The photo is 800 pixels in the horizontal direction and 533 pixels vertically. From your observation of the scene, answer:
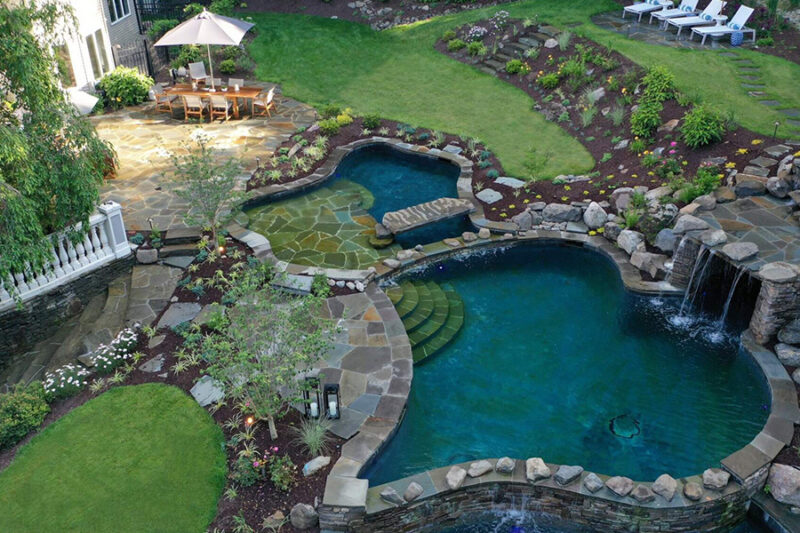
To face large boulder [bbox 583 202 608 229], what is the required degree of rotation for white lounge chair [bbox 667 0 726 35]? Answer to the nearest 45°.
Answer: approximately 45° to its left

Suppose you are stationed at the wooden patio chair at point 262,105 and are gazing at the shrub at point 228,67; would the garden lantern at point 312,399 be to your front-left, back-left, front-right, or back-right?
back-left

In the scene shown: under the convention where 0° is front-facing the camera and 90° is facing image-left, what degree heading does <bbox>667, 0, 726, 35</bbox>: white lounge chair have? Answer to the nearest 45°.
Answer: approximately 45°

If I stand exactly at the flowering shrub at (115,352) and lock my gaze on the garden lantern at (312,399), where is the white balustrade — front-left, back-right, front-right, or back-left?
back-left

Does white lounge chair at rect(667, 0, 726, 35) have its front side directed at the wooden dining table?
yes

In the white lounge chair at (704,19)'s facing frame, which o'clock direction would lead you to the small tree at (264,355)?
The small tree is roughly at 11 o'clock from the white lounge chair.

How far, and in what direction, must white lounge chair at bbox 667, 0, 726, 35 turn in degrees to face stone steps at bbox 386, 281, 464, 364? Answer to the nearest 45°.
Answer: approximately 45° to its left

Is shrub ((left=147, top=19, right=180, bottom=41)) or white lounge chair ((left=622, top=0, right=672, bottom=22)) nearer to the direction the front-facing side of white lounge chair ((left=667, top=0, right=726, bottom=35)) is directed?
the shrub

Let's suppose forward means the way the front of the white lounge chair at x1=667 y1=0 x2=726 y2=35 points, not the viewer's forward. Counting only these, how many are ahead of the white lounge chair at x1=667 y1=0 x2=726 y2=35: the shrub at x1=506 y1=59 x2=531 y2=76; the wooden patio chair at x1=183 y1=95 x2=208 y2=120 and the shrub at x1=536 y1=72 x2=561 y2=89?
3

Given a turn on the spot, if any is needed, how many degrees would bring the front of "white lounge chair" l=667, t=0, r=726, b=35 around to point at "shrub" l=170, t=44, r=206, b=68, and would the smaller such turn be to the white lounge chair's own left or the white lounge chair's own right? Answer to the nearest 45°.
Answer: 0° — it already faces it
